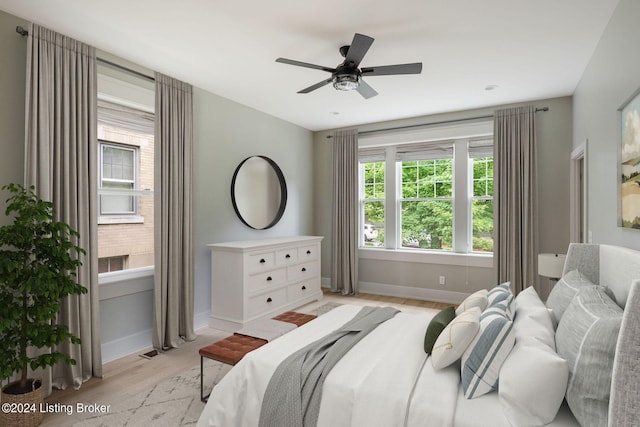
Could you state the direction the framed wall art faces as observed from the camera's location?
facing to the left of the viewer

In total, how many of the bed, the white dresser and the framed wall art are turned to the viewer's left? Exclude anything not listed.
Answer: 2

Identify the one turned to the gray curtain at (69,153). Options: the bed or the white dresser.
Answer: the bed

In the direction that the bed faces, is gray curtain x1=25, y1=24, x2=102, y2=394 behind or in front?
in front

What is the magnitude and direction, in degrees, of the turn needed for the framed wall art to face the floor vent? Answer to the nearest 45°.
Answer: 0° — it already faces it

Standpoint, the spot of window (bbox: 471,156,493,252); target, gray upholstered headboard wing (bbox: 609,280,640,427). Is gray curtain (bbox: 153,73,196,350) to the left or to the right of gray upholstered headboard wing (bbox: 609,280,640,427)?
right

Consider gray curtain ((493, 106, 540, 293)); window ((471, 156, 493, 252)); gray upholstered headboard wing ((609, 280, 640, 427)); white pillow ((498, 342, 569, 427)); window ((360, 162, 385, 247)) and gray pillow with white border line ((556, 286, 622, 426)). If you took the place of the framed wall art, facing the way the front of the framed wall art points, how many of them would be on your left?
3

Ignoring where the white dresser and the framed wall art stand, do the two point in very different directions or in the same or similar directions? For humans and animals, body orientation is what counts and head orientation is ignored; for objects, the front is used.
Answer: very different directions

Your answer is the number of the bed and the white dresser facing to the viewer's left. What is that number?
1

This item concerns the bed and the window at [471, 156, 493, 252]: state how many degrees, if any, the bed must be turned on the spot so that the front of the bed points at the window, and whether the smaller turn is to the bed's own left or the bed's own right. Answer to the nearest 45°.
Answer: approximately 90° to the bed's own right

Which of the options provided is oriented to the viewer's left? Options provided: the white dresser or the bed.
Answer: the bed

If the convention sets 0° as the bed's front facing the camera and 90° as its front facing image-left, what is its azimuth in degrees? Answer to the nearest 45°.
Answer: approximately 90°

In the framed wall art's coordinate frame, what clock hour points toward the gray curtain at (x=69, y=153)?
The gray curtain is roughly at 11 o'clock from the framed wall art.

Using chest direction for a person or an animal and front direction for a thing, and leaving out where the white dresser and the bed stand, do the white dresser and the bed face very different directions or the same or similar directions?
very different directions

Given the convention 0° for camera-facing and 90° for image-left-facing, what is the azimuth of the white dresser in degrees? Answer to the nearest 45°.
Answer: approximately 315°
